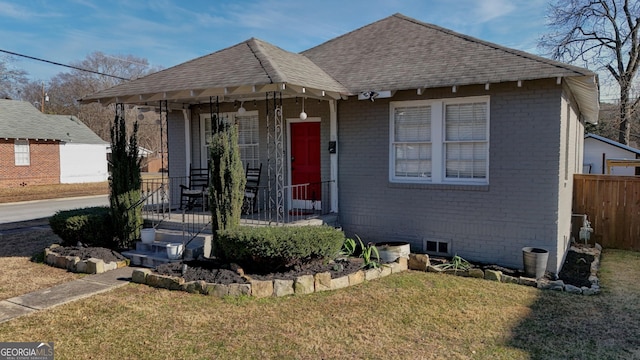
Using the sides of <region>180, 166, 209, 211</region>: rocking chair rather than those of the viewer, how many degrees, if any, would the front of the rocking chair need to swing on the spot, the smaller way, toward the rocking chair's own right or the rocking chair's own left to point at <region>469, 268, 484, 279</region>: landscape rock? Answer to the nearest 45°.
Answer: approximately 90° to the rocking chair's own left

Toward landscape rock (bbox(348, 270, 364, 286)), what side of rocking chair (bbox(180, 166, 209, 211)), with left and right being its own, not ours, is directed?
left

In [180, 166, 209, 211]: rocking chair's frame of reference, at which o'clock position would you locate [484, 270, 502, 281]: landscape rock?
The landscape rock is roughly at 9 o'clock from the rocking chair.

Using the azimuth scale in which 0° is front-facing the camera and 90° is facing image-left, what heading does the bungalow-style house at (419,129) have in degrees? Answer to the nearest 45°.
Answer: approximately 45°

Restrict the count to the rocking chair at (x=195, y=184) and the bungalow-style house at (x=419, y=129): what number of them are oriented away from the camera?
0

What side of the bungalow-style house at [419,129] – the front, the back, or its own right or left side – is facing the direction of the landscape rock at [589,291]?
left

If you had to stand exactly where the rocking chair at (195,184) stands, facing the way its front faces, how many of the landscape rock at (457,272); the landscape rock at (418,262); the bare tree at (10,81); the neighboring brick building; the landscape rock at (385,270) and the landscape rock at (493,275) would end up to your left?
4

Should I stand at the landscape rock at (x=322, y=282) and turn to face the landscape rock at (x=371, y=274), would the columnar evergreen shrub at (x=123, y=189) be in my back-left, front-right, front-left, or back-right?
back-left

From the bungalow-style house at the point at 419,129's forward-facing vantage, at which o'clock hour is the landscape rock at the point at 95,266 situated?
The landscape rock is roughly at 1 o'clock from the bungalow-style house.

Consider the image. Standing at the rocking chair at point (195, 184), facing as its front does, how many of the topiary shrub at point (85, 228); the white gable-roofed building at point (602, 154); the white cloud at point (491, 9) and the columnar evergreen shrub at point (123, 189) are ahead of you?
2

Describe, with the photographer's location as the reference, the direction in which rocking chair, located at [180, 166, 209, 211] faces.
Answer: facing the viewer and to the left of the viewer

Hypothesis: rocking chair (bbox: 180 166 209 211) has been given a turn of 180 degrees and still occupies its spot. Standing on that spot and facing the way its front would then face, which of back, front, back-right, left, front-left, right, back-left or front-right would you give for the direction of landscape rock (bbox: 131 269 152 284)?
back-right

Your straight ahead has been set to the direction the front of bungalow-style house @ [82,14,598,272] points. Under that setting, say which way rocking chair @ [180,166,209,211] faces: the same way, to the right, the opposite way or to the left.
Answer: the same way

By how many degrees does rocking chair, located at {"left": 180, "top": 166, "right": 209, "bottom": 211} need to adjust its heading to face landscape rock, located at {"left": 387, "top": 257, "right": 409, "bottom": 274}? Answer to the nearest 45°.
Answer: approximately 90° to its left

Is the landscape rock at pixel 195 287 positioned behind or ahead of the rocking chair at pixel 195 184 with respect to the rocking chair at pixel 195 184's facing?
ahead
